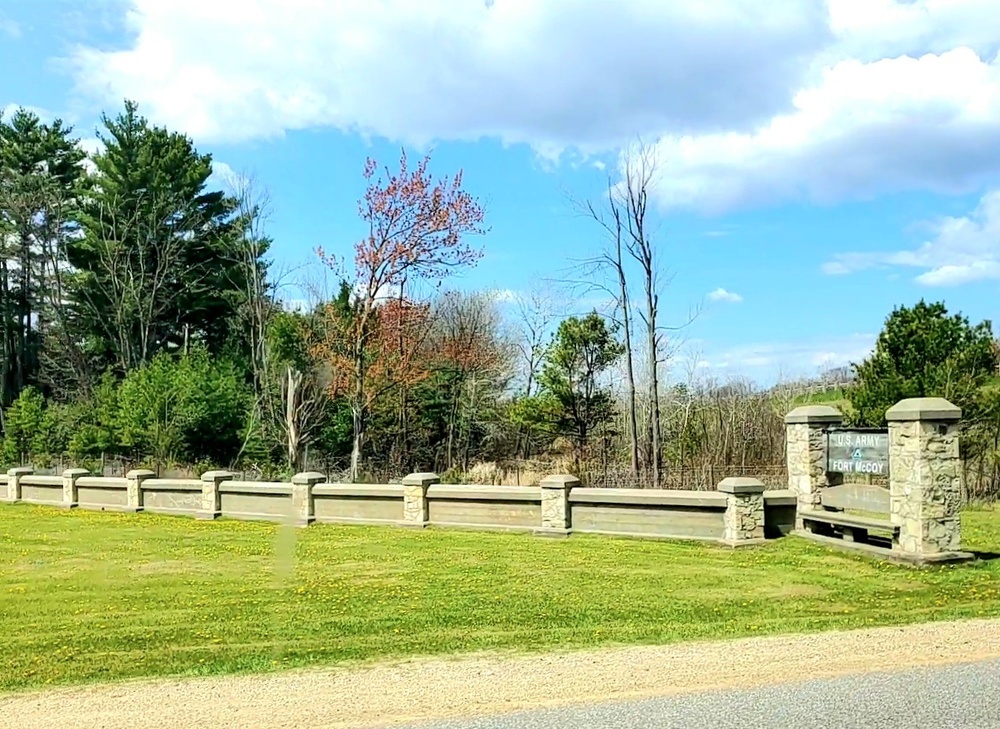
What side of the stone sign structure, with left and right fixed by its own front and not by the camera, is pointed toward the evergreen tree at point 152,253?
right

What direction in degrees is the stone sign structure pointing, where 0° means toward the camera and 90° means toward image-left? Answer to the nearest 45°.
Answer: approximately 45°
